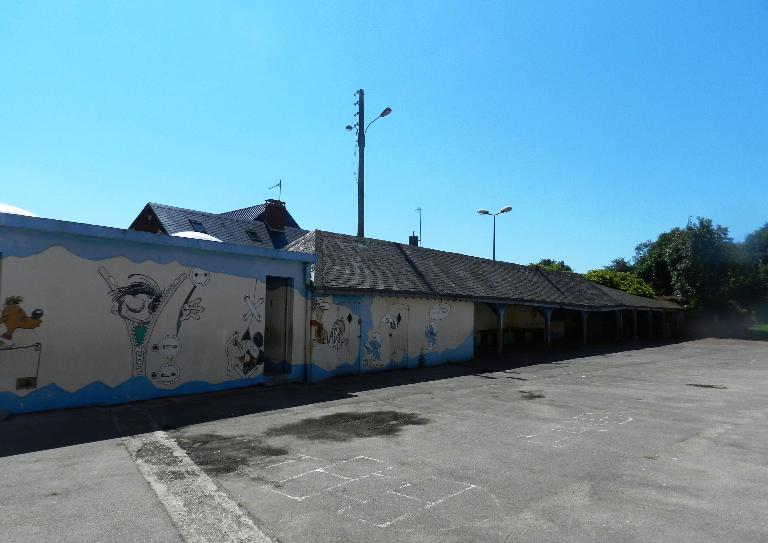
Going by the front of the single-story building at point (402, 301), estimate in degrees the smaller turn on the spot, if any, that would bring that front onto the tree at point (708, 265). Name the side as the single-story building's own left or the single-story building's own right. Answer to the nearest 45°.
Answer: approximately 90° to the single-story building's own left

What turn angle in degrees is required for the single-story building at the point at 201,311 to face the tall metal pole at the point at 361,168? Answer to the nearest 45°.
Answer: approximately 135° to its left

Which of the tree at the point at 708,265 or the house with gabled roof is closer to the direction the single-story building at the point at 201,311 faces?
the tree

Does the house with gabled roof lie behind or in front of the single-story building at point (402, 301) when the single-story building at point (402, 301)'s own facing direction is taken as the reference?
behind

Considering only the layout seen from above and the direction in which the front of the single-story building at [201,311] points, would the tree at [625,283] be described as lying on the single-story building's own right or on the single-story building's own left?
on the single-story building's own left

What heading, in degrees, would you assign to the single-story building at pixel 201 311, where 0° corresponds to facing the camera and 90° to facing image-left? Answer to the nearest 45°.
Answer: approximately 315°

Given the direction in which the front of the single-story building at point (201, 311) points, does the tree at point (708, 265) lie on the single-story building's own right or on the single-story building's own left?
on the single-story building's own left

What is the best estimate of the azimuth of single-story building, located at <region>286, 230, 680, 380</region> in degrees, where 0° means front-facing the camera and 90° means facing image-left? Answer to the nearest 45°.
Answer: approximately 315°

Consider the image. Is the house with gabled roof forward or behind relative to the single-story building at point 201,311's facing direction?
behind

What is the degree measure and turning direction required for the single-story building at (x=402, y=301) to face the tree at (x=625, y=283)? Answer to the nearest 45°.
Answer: approximately 90° to its left
